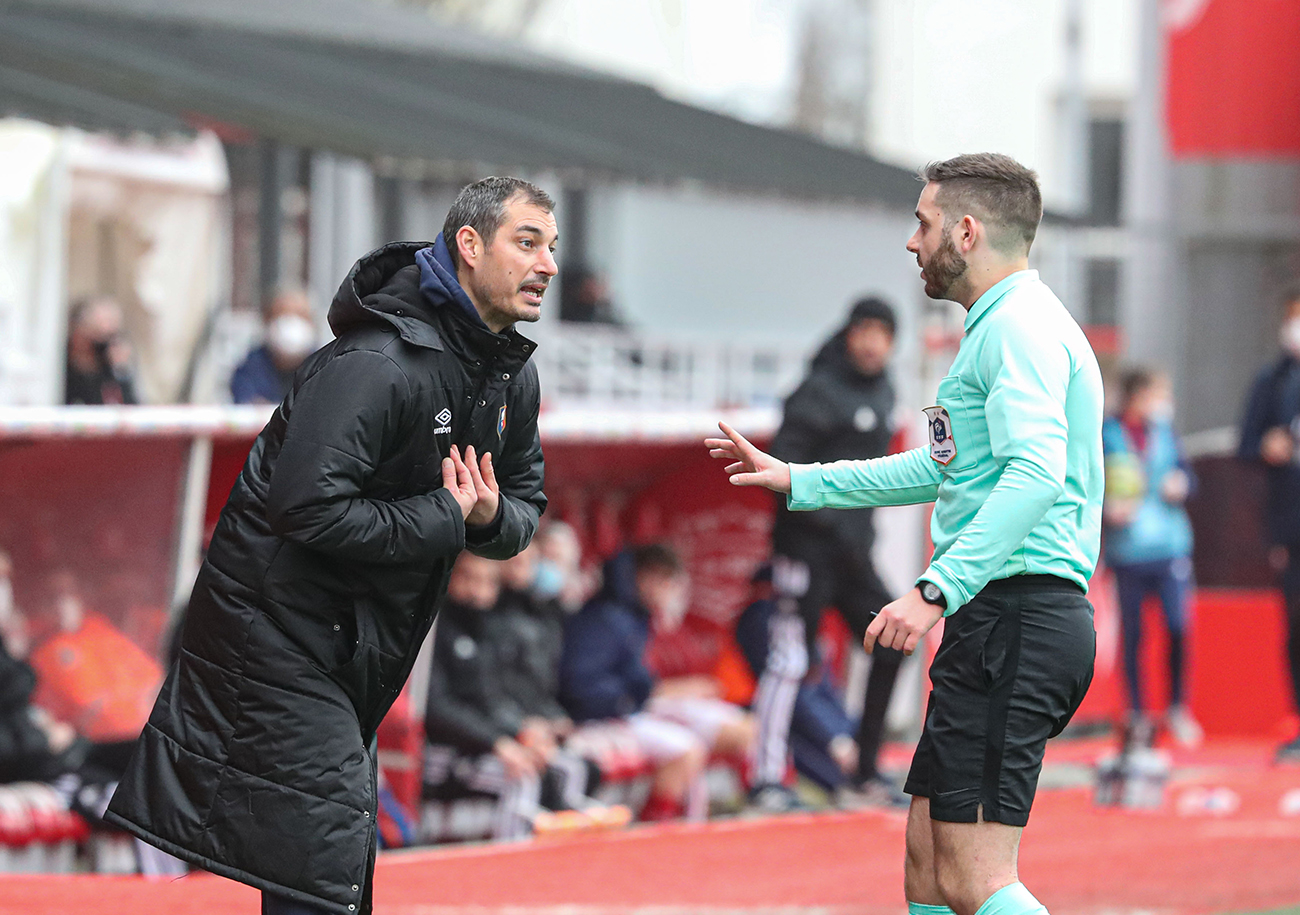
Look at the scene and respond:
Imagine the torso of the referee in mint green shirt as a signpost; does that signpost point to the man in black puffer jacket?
yes

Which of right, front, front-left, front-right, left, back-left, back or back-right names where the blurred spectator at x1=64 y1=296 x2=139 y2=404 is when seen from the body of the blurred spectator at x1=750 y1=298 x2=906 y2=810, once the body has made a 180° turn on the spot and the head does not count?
front-left

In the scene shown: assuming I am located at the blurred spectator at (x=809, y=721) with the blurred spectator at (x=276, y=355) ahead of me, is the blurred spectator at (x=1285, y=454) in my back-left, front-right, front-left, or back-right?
back-right

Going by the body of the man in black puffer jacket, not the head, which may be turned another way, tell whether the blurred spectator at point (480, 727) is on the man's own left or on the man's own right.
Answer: on the man's own left

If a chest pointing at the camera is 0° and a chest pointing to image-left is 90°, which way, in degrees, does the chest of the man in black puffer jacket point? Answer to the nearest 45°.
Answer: approximately 315°

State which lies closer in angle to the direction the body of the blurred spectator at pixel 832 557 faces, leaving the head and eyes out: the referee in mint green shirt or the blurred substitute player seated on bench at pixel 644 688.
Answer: the referee in mint green shirt

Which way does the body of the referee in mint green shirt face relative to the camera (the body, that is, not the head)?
to the viewer's left

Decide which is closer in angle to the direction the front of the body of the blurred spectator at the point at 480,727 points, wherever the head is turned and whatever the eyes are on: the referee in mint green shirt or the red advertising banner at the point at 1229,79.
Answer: the referee in mint green shirt

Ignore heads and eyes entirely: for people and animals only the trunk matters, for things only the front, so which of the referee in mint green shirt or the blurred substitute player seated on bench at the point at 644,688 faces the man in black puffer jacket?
the referee in mint green shirt
